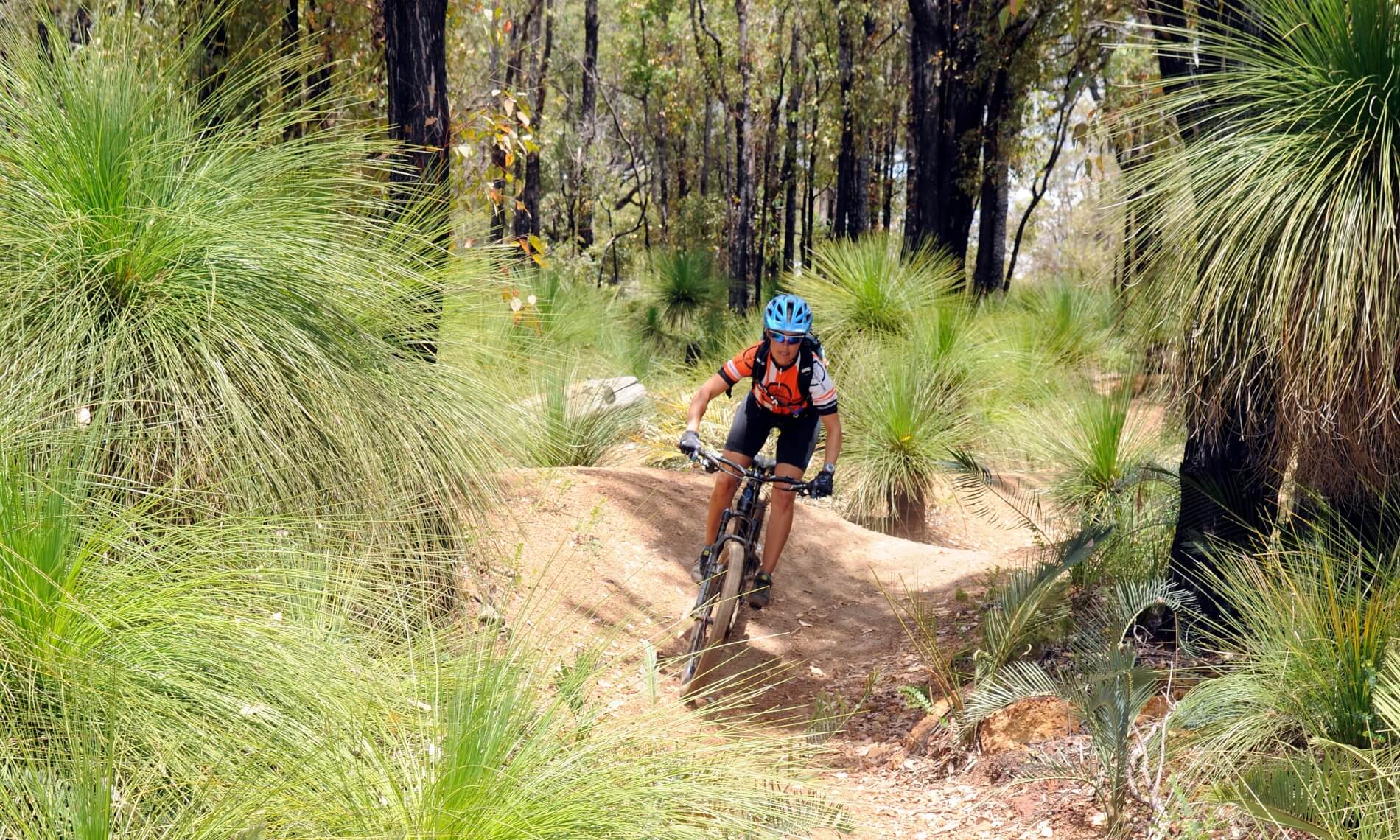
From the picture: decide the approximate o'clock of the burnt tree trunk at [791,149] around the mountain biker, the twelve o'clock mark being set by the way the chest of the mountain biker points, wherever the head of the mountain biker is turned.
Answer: The burnt tree trunk is roughly at 6 o'clock from the mountain biker.

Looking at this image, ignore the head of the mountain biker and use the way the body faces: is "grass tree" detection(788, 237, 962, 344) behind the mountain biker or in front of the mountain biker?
behind

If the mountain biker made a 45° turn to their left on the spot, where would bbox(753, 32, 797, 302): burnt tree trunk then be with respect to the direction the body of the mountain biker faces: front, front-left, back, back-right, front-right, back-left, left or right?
back-left

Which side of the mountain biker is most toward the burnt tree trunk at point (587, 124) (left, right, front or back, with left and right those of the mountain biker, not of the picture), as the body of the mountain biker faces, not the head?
back

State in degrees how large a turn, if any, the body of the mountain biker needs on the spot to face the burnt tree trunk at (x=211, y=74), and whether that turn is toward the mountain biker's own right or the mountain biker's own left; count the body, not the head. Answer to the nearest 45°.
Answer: approximately 90° to the mountain biker's own right

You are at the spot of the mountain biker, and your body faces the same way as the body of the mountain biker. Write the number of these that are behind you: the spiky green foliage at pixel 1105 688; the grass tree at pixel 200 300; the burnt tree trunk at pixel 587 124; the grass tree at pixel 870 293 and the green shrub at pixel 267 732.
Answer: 2

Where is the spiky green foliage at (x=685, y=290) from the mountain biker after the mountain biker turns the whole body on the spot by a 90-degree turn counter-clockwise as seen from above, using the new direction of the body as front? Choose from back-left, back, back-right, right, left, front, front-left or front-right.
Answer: left

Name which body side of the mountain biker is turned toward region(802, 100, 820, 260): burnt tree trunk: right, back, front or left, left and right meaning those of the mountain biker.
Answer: back

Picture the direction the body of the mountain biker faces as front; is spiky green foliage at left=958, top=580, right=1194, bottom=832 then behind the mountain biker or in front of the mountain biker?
in front

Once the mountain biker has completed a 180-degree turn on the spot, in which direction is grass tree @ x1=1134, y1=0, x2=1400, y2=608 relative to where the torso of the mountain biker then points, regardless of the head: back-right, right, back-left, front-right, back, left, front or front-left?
back-right

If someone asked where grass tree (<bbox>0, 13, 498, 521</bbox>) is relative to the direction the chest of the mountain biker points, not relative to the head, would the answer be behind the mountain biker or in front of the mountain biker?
in front

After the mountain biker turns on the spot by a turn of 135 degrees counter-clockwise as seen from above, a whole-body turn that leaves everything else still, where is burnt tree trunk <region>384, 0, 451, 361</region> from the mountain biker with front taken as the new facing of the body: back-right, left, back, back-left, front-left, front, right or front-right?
back-left

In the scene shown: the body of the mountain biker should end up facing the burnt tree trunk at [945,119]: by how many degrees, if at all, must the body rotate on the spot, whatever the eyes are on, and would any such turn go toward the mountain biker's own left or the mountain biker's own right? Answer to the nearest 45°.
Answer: approximately 180°

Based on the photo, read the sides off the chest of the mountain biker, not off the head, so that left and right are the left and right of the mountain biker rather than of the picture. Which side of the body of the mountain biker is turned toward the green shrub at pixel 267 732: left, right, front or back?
front

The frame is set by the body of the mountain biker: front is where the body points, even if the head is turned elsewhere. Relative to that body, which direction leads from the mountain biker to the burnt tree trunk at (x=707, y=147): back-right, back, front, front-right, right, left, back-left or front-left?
back

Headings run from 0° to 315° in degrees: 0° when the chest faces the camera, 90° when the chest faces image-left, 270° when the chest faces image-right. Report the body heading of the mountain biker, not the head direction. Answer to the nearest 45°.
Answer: approximately 0°
